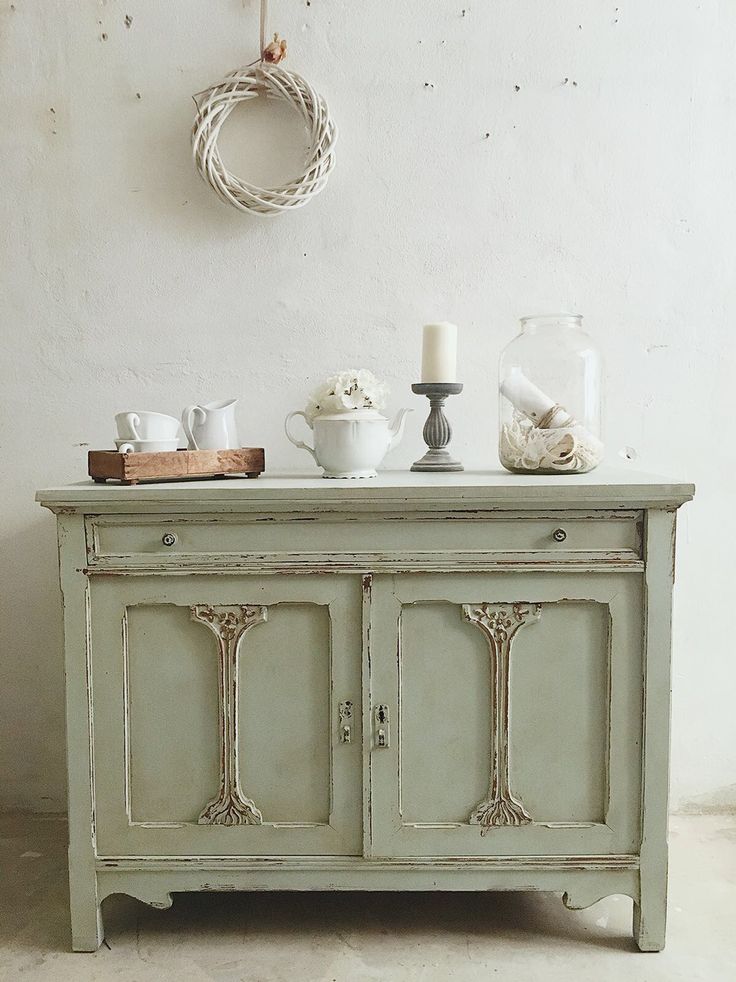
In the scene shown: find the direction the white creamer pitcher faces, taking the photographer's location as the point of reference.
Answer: facing to the right of the viewer

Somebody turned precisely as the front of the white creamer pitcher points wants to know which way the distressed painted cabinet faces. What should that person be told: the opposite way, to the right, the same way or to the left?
to the right

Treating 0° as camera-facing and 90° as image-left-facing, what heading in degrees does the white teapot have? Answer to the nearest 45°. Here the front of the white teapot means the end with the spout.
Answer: approximately 270°

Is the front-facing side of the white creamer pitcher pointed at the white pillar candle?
yes
